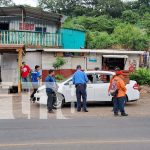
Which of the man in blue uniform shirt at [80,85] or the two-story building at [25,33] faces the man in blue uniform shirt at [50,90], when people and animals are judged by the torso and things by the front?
the two-story building

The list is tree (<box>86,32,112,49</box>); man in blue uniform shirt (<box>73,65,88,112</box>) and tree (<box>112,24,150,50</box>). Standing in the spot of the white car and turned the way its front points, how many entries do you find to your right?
2

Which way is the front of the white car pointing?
to the viewer's left

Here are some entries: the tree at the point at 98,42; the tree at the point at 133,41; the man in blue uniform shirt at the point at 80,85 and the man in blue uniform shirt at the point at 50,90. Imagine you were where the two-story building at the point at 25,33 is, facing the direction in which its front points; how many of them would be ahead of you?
2

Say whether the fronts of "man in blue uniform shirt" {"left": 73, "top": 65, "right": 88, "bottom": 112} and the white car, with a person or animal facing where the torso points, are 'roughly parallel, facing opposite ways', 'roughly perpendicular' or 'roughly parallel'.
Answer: roughly perpendicular

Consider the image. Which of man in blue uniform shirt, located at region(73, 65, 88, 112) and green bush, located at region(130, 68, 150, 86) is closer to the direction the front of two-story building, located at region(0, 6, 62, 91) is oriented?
the man in blue uniform shirt

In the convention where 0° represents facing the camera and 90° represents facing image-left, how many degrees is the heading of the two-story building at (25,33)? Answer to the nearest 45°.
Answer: approximately 0°
